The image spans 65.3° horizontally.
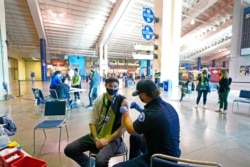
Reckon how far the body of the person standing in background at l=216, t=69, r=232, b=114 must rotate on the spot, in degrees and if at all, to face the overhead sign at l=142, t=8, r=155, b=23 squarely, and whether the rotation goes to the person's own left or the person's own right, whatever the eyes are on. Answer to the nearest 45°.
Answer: approximately 45° to the person's own right

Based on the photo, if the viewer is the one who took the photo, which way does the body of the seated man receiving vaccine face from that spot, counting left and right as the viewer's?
facing the viewer and to the left of the viewer

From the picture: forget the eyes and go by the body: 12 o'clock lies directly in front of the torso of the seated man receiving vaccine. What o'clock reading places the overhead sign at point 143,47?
The overhead sign is roughly at 5 o'clock from the seated man receiving vaccine.

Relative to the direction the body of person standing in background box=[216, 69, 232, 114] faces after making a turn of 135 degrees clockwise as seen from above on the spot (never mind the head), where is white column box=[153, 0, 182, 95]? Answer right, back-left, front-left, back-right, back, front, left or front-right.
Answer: left

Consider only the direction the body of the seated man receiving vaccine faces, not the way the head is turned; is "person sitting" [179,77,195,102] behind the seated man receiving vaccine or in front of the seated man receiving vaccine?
behind

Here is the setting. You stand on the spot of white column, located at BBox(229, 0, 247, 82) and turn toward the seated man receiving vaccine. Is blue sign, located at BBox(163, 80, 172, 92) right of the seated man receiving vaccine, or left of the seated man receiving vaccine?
right

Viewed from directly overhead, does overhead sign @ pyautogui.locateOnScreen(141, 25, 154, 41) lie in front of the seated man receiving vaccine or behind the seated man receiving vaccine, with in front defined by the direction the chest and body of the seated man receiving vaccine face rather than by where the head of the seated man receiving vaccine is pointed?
behind

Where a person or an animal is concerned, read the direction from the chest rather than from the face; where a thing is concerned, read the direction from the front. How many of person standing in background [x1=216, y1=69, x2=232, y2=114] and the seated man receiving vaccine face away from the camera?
0

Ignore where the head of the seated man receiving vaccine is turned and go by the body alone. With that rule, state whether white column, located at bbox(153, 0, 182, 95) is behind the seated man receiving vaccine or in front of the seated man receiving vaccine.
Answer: behind

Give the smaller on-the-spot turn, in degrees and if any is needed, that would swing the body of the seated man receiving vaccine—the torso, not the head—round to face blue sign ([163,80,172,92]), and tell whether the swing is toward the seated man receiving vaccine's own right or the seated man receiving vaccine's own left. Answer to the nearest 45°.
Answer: approximately 180°

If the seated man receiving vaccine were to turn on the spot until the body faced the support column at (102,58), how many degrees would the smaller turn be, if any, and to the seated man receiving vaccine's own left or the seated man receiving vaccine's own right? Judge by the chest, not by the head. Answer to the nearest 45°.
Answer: approximately 135° to the seated man receiving vaccine's own right

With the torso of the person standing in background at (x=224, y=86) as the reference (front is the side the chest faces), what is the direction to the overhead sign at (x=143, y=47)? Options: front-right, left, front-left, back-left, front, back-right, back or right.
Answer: front-right
